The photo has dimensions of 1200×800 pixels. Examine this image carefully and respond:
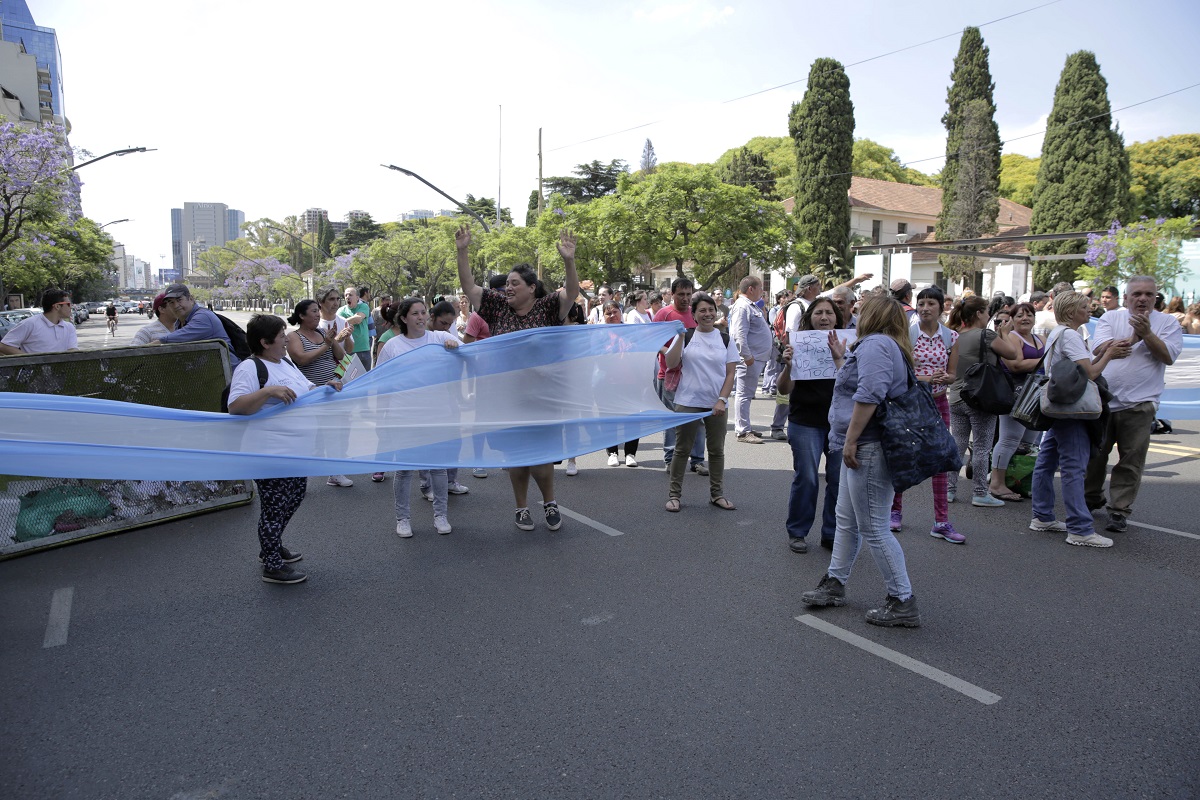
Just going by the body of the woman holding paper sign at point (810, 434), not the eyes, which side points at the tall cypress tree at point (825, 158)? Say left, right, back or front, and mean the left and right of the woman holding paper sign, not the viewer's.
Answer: back

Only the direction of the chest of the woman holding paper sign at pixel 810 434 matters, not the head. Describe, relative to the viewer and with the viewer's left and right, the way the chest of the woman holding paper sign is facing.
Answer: facing the viewer

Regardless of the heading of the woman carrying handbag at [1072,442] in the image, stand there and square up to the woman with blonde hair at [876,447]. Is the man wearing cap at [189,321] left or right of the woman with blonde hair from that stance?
right

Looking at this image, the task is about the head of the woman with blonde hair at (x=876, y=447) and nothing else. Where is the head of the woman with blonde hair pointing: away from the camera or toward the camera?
away from the camera

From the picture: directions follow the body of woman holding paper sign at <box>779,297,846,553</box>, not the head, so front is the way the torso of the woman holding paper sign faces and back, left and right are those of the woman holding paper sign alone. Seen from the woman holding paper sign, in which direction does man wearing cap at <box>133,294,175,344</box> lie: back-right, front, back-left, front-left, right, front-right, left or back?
right

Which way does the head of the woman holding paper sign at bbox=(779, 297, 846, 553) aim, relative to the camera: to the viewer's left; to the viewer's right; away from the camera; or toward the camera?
toward the camera

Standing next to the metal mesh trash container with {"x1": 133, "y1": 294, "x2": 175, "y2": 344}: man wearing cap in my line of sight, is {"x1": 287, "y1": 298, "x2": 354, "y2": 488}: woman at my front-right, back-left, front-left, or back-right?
front-right

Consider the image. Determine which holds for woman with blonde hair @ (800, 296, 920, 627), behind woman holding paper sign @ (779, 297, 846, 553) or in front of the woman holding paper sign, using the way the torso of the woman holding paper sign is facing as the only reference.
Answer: in front

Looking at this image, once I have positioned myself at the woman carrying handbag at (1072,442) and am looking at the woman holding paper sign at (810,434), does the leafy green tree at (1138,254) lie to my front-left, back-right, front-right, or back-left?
back-right

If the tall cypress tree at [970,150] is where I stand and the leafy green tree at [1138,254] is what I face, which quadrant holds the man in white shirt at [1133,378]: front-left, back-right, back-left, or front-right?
front-right
